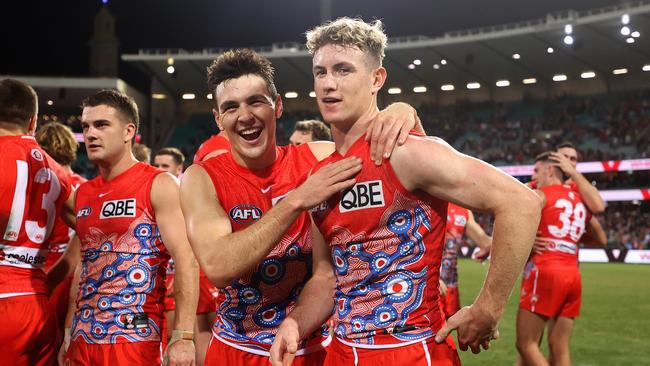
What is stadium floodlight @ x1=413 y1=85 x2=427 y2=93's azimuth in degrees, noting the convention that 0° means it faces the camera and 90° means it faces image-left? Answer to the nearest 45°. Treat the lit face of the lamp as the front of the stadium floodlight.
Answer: approximately 0°

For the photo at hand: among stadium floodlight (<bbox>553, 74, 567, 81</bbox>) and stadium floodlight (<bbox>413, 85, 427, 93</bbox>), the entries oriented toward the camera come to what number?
2

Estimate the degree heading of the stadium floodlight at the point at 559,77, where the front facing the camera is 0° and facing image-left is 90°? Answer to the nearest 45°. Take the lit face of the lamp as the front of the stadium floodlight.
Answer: approximately 0°

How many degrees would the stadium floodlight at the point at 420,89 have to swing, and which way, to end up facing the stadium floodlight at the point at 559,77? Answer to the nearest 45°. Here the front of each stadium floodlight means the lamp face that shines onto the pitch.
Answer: approximately 90° to its left

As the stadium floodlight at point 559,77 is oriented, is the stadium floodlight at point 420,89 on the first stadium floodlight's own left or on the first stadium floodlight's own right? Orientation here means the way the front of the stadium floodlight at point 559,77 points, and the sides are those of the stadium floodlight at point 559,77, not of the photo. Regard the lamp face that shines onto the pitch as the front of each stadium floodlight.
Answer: on the first stadium floodlight's own right
